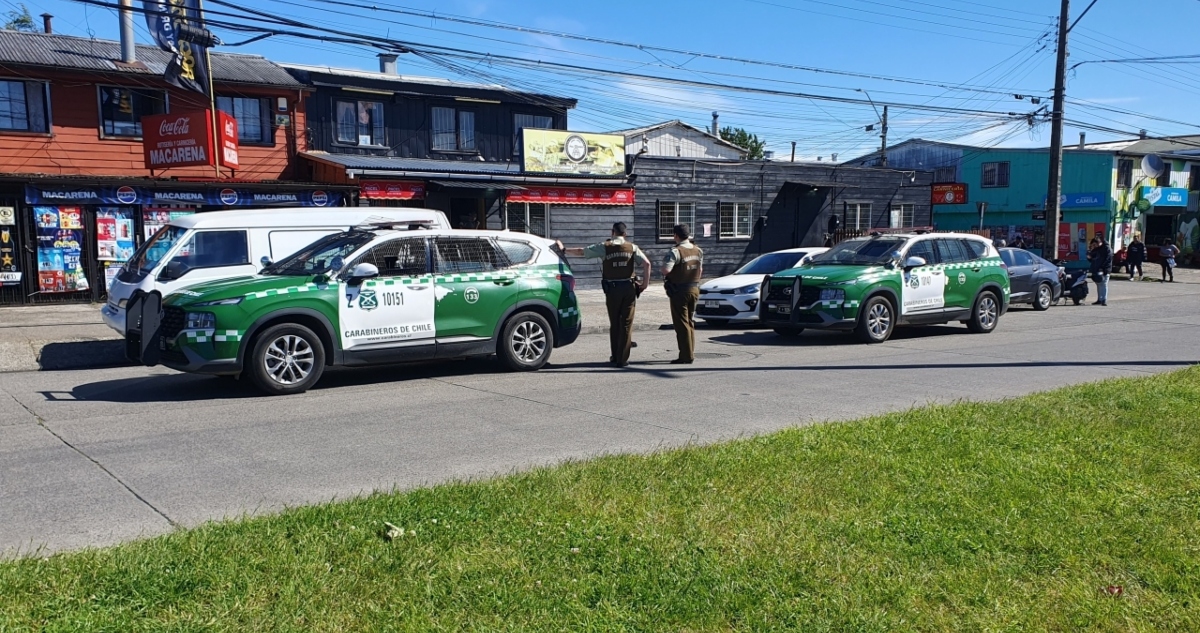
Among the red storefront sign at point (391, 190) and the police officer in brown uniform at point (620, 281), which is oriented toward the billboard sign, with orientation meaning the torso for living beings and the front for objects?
the police officer in brown uniform

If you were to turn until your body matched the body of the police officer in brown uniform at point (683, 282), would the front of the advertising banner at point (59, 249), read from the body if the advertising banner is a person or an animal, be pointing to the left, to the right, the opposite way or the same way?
the opposite way

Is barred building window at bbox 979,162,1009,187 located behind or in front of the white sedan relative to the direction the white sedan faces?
behind

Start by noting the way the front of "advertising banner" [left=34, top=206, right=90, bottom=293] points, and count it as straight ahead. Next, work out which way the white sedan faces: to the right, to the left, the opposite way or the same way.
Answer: to the right

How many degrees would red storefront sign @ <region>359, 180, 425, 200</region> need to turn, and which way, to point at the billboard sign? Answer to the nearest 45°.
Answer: approximately 90° to its left

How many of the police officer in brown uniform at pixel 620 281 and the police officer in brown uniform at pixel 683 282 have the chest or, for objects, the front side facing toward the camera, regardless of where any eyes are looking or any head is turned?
0

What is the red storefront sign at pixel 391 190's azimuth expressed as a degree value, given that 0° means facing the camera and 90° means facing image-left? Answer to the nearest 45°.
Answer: approximately 0°

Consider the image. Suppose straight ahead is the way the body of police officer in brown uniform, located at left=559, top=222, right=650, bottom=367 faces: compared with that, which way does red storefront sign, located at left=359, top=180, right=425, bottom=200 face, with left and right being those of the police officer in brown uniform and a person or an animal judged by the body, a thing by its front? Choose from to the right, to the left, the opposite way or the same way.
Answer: the opposite way

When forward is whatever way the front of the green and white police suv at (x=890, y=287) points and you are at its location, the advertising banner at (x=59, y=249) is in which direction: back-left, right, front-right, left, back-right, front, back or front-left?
front-right

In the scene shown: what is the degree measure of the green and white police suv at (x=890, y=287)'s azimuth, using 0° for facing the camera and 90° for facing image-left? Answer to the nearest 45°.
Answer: approximately 45°

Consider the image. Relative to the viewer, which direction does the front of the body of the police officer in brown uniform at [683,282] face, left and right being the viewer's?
facing away from the viewer and to the left of the viewer

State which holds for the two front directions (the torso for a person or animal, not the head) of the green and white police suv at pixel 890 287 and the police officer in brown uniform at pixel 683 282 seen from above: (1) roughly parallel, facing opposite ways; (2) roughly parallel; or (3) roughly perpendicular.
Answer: roughly perpendicular

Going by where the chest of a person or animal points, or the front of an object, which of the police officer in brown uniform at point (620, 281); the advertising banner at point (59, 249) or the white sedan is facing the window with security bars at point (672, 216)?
the police officer in brown uniform

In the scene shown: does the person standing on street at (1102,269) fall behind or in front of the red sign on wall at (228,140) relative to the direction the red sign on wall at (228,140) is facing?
in front

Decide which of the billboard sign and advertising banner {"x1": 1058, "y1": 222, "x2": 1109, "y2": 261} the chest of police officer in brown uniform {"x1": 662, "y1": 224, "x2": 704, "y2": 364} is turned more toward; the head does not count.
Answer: the billboard sign
